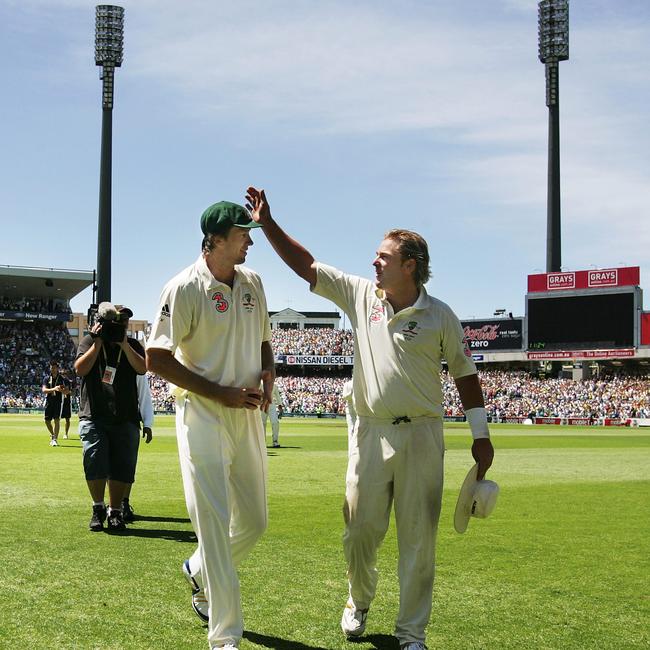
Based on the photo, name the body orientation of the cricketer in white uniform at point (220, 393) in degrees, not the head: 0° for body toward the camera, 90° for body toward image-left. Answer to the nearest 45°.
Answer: approximately 315°

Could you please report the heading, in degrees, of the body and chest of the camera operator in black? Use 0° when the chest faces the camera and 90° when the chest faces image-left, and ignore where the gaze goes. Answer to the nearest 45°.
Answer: approximately 0°

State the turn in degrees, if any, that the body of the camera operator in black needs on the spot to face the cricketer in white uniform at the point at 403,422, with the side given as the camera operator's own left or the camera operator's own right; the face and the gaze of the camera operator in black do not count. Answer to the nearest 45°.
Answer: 0° — they already face them

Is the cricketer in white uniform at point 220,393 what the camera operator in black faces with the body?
yes

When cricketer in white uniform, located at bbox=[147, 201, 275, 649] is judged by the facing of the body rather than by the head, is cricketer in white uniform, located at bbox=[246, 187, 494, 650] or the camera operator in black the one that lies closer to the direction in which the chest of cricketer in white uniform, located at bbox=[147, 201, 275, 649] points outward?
the cricketer in white uniform

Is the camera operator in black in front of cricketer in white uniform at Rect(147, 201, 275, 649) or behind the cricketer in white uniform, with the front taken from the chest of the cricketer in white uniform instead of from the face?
behind

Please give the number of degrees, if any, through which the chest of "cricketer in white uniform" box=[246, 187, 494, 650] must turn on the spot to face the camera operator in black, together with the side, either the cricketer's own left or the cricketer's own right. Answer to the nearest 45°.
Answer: approximately 135° to the cricketer's own right
